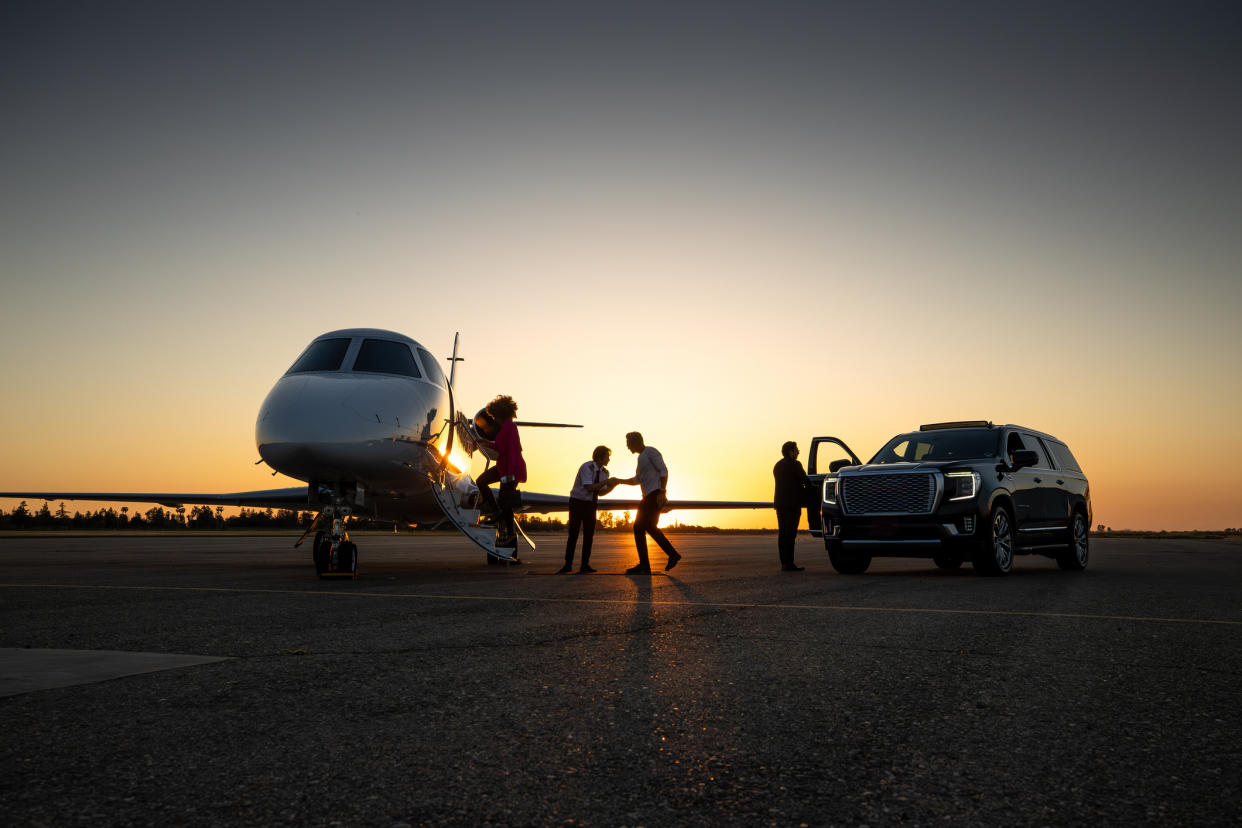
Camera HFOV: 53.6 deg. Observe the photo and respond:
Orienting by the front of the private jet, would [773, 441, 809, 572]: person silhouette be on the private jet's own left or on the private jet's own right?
on the private jet's own left

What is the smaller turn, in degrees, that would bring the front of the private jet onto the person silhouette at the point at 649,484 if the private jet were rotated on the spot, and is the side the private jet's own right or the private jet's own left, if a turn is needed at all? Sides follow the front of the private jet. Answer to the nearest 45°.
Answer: approximately 90° to the private jet's own left

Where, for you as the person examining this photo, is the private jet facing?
facing the viewer

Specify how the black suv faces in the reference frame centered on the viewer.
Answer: facing the viewer and to the left of the viewer

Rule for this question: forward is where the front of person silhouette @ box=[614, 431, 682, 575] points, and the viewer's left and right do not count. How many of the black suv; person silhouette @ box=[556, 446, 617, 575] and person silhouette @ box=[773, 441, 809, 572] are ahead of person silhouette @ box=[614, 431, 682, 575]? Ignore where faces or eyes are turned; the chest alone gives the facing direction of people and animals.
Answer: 1

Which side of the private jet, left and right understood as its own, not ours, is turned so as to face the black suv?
left

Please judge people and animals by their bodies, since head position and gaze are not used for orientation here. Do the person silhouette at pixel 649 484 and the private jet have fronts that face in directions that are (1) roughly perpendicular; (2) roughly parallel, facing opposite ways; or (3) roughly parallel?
roughly perpendicular

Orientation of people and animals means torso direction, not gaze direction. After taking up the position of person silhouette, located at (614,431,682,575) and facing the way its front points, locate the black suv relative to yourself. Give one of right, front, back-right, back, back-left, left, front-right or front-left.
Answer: back

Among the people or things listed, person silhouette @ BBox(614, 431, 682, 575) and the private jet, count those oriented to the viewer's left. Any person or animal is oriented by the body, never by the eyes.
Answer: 1

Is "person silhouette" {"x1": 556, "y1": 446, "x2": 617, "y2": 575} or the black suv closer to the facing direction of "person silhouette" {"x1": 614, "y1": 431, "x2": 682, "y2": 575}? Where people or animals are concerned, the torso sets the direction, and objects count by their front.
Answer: the person silhouette

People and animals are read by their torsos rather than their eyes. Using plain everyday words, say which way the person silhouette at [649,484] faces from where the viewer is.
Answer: facing to the left of the viewer
